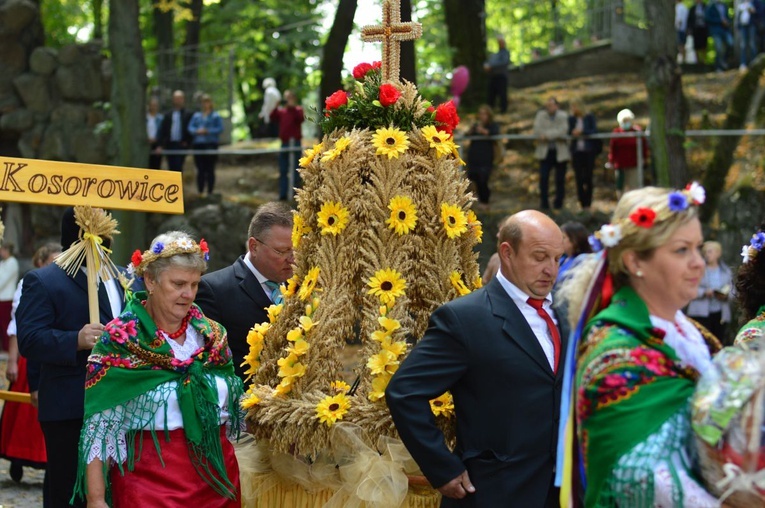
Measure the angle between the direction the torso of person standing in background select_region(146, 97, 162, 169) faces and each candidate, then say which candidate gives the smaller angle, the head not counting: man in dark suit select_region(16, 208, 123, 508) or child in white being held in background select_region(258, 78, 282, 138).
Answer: the man in dark suit

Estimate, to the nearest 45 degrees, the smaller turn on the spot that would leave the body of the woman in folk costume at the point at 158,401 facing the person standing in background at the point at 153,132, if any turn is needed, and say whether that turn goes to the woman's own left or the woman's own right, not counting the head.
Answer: approximately 135° to the woman's own left

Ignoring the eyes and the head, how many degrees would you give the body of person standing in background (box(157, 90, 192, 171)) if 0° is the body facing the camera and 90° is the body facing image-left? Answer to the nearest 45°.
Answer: approximately 0°

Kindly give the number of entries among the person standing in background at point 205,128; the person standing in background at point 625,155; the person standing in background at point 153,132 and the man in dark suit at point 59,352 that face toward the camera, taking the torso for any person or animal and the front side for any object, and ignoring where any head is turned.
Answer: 3

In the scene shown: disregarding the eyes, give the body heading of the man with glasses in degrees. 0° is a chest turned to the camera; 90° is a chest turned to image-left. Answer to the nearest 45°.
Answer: approximately 315°

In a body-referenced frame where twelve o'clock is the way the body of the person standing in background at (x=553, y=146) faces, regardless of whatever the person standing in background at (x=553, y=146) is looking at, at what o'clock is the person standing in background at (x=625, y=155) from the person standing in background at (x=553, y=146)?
the person standing in background at (x=625, y=155) is roughly at 10 o'clock from the person standing in background at (x=553, y=146).

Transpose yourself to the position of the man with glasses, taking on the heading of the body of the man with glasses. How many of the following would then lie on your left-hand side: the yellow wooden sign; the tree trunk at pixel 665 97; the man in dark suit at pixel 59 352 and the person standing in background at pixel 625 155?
2

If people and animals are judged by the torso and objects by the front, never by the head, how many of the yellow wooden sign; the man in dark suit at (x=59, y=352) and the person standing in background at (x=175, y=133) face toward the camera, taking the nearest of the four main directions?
2
